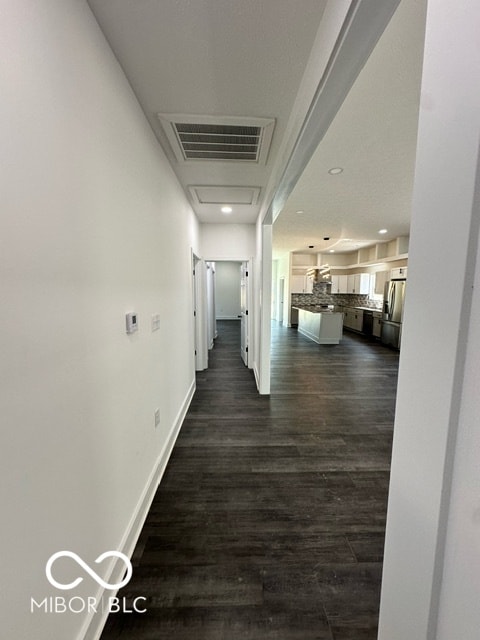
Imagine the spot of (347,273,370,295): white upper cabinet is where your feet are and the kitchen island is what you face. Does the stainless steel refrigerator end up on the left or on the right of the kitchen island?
left

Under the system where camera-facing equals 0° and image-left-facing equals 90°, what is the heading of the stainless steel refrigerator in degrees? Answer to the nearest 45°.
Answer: approximately 45°

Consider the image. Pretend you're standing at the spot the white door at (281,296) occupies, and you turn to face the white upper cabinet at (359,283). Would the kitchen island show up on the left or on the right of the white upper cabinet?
right

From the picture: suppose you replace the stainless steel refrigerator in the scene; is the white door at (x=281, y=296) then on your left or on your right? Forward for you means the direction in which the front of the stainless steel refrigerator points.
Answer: on your right

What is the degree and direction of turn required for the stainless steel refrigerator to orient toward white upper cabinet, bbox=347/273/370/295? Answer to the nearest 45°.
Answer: approximately 90° to its right

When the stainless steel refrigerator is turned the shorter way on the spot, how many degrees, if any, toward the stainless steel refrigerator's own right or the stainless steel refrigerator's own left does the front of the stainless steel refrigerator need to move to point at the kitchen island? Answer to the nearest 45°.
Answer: approximately 45° to the stainless steel refrigerator's own right

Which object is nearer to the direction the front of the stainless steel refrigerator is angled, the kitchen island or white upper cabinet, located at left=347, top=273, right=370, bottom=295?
the kitchen island
